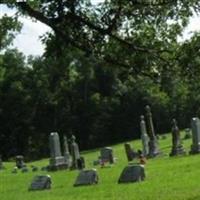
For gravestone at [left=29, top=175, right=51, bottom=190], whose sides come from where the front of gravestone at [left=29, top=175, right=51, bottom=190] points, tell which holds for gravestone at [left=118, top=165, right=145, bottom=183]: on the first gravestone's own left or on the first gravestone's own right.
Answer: on the first gravestone's own left

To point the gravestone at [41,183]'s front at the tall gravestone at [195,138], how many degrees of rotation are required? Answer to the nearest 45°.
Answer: approximately 180°

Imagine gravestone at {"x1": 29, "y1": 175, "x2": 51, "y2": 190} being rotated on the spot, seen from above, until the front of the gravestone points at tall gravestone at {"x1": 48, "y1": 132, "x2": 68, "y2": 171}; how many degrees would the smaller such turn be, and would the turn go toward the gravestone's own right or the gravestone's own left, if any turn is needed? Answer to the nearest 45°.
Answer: approximately 135° to the gravestone's own right

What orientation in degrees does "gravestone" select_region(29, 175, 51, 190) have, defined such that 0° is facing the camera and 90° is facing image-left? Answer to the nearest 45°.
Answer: approximately 45°
